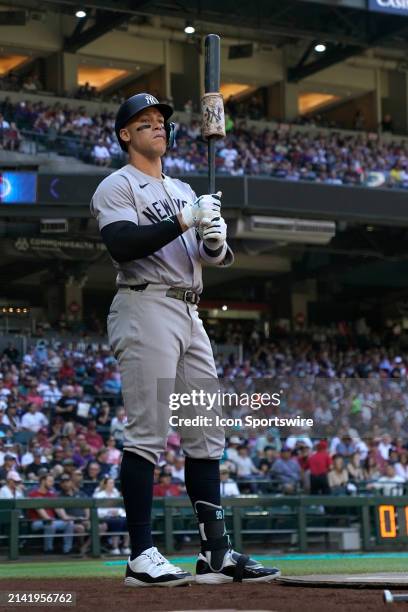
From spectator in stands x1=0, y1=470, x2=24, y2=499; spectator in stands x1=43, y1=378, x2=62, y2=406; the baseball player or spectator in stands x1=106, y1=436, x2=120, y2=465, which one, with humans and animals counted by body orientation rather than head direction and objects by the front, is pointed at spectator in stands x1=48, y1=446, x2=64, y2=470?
spectator in stands x1=43, y1=378, x2=62, y2=406

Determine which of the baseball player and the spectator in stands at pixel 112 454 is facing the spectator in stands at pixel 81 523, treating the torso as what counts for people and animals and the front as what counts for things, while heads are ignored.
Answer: the spectator in stands at pixel 112 454

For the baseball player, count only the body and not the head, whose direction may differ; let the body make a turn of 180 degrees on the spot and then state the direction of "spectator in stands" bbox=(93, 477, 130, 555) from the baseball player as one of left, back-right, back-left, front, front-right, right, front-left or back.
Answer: front-right

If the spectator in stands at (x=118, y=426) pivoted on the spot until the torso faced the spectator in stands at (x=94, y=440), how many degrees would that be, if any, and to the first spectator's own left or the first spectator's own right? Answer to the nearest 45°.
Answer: approximately 90° to the first spectator's own right

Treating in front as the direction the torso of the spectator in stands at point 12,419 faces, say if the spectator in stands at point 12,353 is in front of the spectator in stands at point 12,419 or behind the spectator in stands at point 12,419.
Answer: behind

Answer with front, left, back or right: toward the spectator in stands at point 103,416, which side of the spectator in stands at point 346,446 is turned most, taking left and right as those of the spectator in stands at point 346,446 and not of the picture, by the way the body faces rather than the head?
right

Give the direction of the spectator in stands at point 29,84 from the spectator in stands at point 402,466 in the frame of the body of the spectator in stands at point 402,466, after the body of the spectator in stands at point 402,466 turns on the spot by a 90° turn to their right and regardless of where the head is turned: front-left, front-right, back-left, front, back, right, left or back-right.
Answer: front-right

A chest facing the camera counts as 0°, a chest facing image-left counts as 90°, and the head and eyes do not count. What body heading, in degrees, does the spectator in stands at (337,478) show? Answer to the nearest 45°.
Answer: approximately 0°

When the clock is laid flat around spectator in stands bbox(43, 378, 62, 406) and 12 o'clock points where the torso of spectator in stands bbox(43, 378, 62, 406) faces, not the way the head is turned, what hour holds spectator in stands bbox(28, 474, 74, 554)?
spectator in stands bbox(28, 474, 74, 554) is roughly at 12 o'clock from spectator in stands bbox(43, 378, 62, 406).

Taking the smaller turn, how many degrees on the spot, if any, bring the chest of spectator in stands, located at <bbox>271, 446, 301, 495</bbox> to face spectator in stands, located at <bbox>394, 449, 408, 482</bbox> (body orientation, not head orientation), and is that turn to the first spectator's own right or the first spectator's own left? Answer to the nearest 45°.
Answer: approximately 90° to the first spectator's own left

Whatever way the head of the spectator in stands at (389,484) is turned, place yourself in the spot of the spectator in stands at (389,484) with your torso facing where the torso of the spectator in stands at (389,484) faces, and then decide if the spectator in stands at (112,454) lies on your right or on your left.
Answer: on your right
